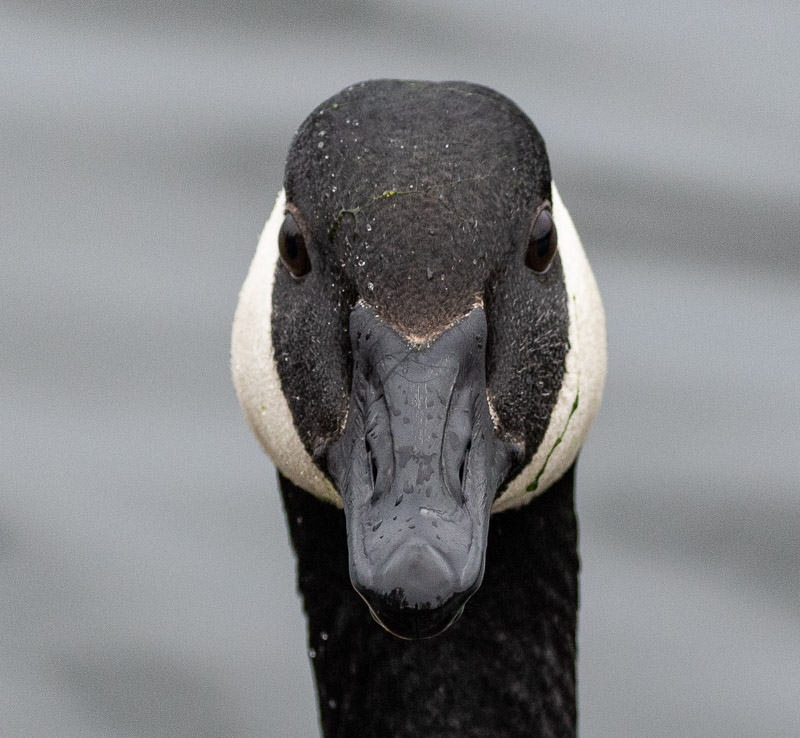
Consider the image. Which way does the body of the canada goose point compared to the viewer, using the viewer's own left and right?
facing the viewer
